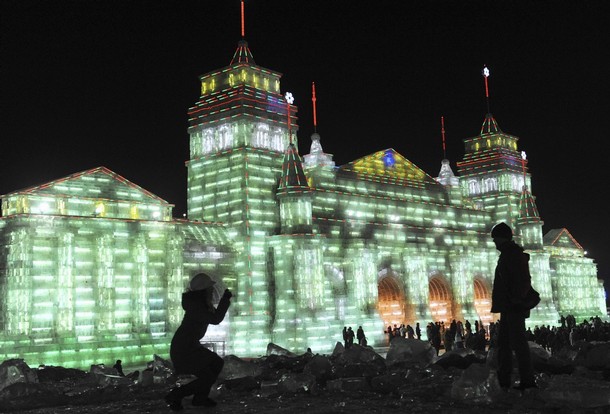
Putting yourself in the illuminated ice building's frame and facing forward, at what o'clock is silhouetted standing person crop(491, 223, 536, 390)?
The silhouetted standing person is roughly at 1 o'clock from the illuminated ice building.

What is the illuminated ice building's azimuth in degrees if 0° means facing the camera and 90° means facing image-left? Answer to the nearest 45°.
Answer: approximately 315°

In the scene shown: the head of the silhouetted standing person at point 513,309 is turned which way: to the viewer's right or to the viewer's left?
to the viewer's left
